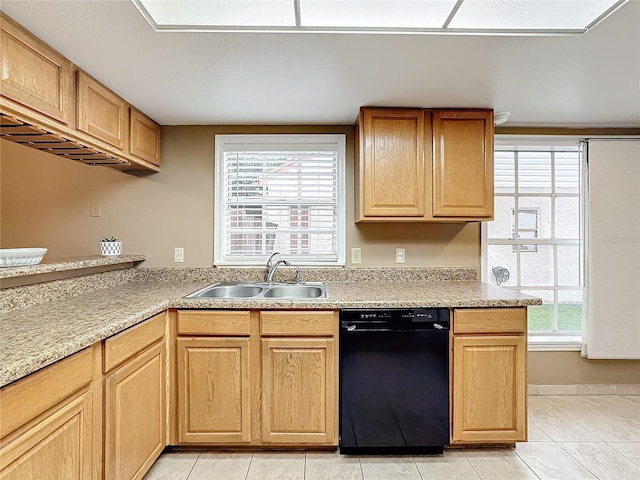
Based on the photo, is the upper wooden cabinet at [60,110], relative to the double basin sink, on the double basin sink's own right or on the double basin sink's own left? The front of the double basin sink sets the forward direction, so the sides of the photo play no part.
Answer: on the double basin sink's own right

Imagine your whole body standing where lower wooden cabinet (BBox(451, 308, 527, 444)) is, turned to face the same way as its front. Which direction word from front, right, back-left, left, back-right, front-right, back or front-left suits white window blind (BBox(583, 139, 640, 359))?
back-left

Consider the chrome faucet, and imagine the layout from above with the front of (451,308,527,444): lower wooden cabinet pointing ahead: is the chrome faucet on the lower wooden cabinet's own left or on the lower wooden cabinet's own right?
on the lower wooden cabinet's own right

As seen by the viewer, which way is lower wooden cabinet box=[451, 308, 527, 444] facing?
toward the camera

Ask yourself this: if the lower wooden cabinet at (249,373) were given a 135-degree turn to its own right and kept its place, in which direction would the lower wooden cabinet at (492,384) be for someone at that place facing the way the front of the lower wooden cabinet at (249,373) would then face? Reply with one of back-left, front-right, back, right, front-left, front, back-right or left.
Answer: back-right

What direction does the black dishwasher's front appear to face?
toward the camera

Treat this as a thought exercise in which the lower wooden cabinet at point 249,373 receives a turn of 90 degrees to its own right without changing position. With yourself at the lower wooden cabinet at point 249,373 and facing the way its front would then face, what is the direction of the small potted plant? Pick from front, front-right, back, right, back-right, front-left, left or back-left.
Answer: front-right

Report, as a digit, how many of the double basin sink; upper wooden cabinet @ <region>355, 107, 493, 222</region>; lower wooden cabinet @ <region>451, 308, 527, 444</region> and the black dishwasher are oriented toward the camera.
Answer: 4

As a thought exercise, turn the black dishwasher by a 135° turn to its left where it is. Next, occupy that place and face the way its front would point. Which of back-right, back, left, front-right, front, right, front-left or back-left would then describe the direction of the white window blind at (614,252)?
front

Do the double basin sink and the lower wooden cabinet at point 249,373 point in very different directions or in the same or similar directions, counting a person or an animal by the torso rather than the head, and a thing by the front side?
same or similar directions

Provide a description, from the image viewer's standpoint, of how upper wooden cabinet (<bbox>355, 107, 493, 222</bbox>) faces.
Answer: facing the viewer

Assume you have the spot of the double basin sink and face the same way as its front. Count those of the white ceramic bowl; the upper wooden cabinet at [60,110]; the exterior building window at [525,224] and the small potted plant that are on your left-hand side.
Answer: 1

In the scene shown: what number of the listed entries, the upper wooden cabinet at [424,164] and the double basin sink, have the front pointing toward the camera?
2
